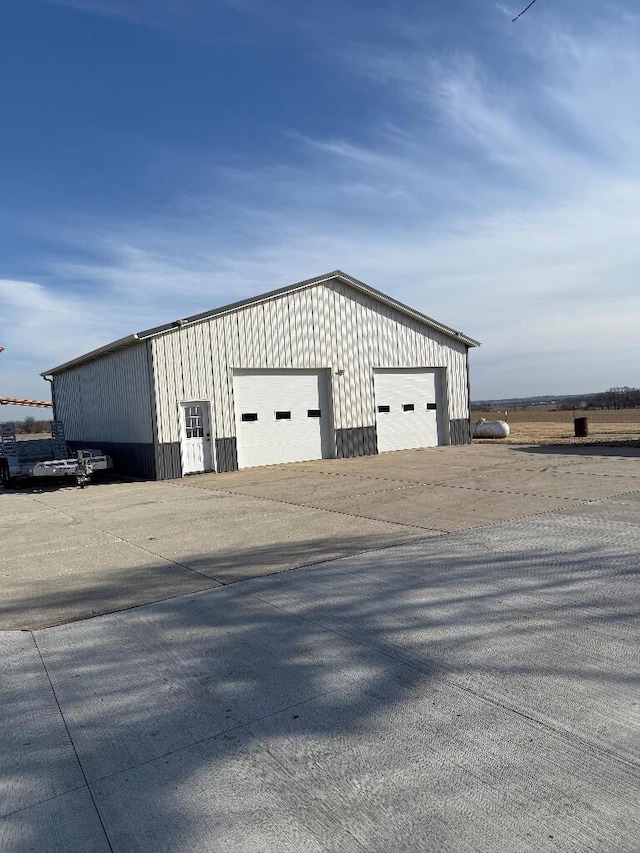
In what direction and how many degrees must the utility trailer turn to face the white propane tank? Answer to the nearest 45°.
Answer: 0° — it already faces it

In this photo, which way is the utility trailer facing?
to the viewer's right

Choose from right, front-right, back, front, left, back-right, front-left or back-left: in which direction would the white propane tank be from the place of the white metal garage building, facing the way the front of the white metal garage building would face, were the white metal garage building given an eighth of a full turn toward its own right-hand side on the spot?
back-left

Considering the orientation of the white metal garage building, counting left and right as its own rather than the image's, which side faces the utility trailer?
right

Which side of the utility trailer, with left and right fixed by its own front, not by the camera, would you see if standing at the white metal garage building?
front

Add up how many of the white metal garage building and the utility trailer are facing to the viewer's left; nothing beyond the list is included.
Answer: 0

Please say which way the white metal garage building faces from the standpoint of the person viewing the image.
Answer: facing the viewer and to the right of the viewer
